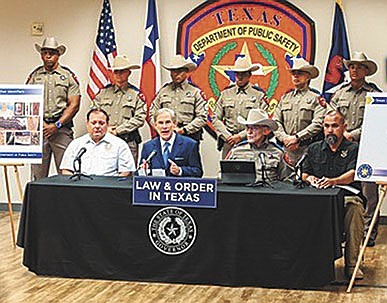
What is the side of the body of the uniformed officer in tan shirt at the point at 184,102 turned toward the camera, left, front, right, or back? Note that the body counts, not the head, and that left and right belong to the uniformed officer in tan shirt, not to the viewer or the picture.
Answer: front

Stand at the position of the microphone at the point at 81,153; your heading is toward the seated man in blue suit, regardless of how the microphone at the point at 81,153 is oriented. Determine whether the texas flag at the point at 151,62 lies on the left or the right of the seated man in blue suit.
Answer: left

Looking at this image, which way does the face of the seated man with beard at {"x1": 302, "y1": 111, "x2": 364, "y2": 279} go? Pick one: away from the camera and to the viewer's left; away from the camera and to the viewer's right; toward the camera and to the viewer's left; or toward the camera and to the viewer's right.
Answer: toward the camera and to the viewer's left

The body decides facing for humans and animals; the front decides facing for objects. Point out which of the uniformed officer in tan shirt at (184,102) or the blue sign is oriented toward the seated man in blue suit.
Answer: the uniformed officer in tan shirt

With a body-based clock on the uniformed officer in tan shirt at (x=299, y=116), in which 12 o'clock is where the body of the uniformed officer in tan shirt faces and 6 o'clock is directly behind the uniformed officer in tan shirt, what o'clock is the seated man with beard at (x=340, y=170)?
The seated man with beard is roughly at 10 o'clock from the uniformed officer in tan shirt.

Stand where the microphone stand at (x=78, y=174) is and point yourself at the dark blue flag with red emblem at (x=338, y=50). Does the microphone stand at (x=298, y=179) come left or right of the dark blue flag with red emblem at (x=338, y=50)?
right

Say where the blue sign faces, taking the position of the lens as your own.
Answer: facing the viewer

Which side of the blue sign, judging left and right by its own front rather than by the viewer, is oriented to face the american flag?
back

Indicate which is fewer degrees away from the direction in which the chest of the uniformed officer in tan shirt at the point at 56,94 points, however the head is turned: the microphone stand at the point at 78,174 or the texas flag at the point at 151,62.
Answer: the microphone stand

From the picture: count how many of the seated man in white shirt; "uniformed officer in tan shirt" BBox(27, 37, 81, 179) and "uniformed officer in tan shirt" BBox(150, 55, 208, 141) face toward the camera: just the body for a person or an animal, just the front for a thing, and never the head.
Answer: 3

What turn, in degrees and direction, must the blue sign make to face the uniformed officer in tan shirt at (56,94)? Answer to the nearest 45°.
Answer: approximately 135° to its right
